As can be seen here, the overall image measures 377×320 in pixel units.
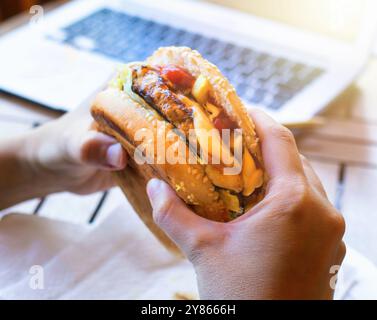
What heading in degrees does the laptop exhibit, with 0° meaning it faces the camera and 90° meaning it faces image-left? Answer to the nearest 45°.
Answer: approximately 45°
